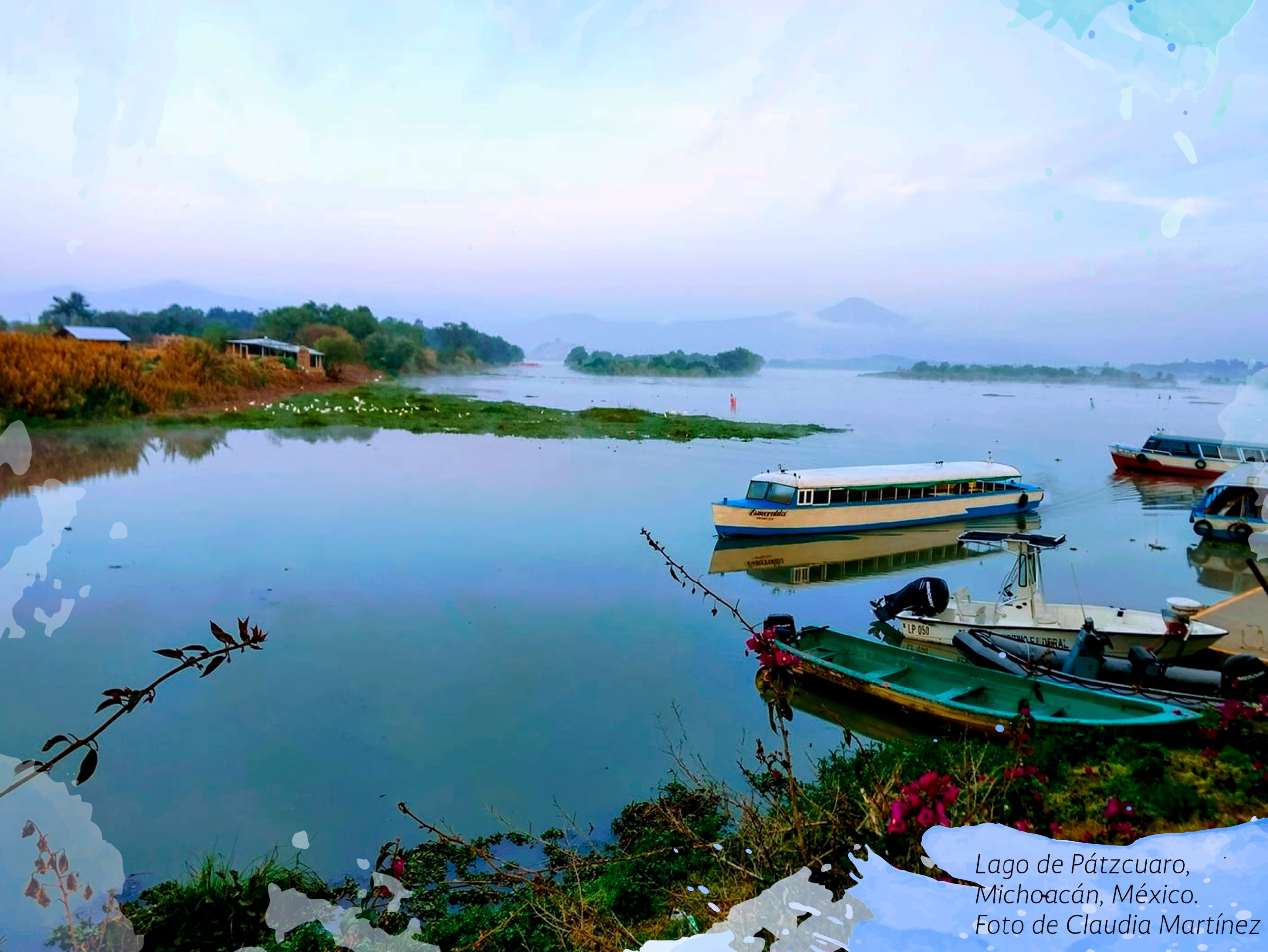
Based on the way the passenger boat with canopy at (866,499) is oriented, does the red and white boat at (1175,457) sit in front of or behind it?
behind

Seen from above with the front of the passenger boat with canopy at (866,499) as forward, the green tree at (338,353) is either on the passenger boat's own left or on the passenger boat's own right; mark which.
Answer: on the passenger boat's own right

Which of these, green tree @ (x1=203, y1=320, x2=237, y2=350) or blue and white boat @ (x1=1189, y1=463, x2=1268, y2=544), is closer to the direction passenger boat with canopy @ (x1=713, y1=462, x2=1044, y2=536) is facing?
the green tree

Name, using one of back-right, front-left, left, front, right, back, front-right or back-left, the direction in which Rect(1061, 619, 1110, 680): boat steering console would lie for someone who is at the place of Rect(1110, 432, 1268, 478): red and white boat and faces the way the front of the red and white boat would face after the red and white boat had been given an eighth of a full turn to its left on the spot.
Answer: front-left

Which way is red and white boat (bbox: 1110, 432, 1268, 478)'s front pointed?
to the viewer's left

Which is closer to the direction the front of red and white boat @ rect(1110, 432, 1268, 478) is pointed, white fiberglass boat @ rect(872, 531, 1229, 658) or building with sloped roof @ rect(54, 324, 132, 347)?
the building with sloped roof

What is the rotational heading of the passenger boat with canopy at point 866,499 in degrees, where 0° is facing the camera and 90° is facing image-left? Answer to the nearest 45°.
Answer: approximately 45°
